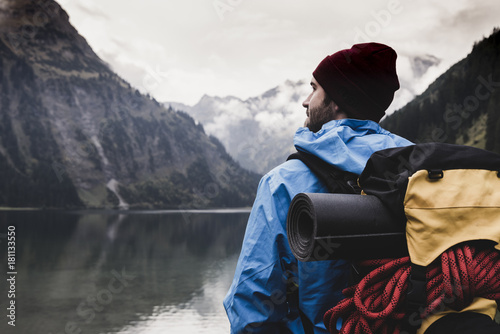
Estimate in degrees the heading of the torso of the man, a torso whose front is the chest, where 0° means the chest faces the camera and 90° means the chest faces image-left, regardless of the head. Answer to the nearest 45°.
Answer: approximately 135°
